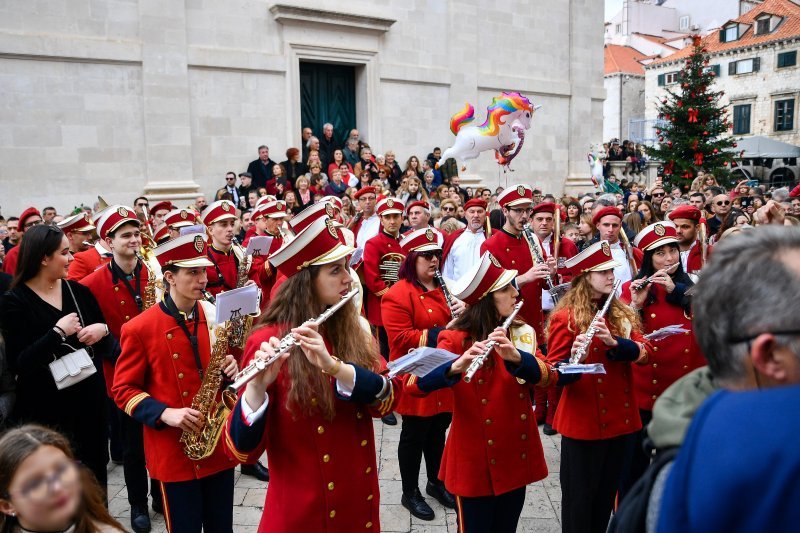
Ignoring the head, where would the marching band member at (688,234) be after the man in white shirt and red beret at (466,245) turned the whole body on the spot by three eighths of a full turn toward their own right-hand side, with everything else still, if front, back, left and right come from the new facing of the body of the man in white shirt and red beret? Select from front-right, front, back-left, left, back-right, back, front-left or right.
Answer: back

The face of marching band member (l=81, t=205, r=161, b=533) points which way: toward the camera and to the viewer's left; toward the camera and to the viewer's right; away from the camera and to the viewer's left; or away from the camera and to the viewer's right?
toward the camera and to the viewer's right

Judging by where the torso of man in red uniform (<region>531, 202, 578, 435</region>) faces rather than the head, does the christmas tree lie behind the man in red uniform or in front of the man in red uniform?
behind

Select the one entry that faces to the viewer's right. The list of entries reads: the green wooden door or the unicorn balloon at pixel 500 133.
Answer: the unicorn balloon

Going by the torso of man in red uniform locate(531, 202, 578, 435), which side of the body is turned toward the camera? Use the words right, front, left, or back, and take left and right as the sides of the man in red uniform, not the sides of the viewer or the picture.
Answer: front

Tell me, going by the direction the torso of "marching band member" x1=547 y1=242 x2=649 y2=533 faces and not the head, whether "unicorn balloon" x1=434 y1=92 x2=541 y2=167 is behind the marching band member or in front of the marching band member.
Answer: behind

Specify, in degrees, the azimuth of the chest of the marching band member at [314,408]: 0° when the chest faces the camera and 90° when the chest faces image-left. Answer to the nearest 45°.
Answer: approximately 315°

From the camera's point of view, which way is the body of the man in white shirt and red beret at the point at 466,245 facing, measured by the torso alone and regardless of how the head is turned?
toward the camera

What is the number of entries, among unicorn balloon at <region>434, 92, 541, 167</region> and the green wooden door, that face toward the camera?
1

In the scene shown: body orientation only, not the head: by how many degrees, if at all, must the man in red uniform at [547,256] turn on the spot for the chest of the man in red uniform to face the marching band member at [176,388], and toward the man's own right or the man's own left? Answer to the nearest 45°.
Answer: approximately 45° to the man's own right

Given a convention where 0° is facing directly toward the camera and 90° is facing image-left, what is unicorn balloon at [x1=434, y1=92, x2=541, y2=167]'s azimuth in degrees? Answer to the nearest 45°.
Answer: approximately 270°

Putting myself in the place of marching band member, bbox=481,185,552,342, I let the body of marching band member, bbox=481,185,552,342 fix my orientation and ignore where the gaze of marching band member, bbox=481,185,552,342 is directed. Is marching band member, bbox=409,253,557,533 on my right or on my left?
on my right

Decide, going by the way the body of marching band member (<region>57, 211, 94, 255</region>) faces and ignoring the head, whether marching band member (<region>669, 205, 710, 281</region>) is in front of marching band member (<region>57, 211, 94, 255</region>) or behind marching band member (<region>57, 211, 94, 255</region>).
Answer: in front
